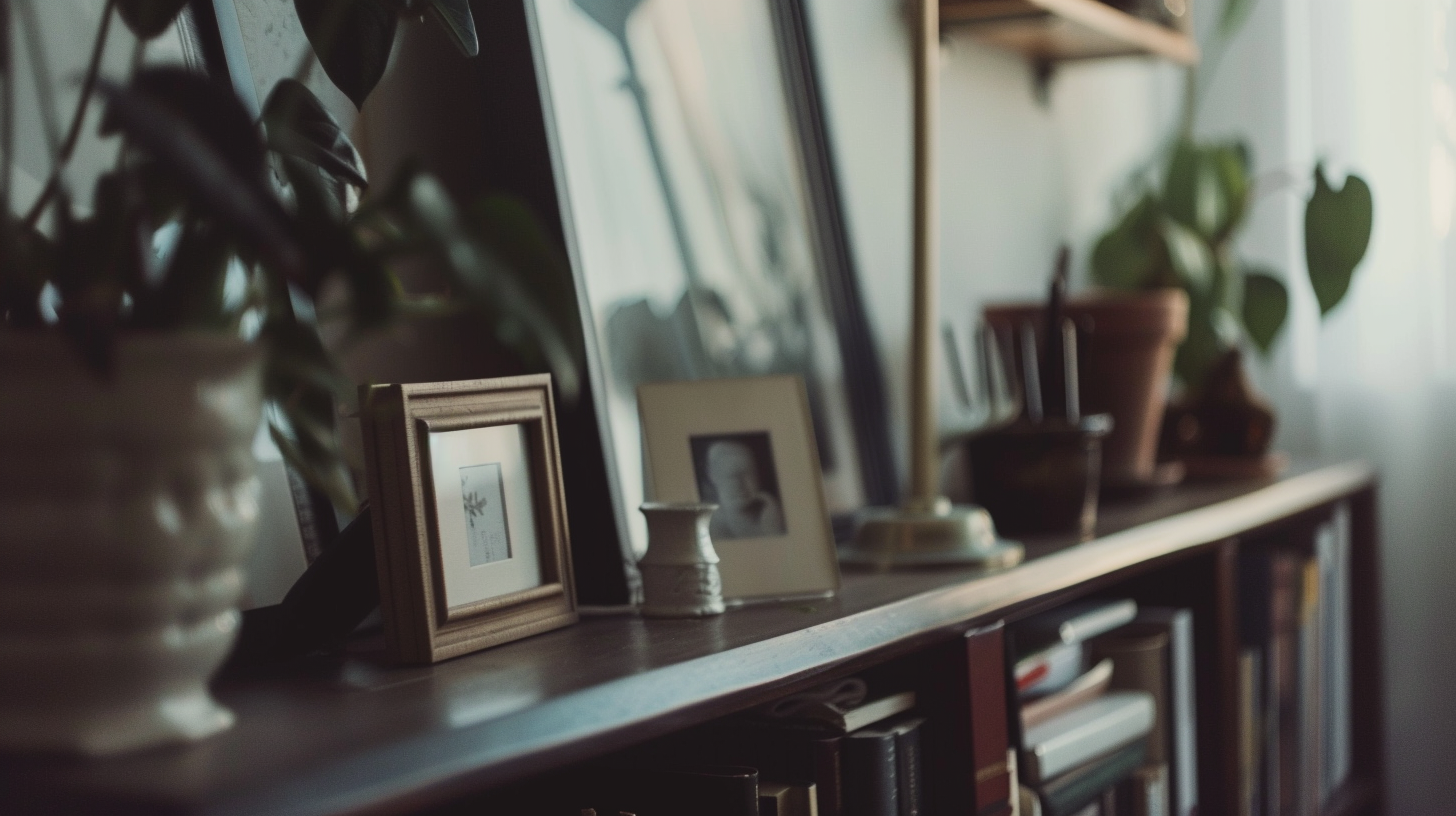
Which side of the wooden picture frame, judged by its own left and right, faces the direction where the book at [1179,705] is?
left

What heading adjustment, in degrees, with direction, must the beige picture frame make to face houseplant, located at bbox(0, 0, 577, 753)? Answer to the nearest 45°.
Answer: approximately 45° to its right

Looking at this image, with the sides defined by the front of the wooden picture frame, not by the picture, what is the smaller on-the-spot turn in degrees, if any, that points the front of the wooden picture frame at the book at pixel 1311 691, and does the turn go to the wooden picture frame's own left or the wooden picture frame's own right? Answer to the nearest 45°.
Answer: approximately 90° to the wooden picture frame's own left

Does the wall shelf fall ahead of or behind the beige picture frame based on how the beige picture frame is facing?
behind

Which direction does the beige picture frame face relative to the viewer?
toward the camera

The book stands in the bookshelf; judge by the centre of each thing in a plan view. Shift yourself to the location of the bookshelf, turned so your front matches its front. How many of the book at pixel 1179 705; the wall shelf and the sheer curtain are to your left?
3

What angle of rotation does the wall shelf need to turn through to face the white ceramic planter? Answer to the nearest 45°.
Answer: approximately 45° to its right
